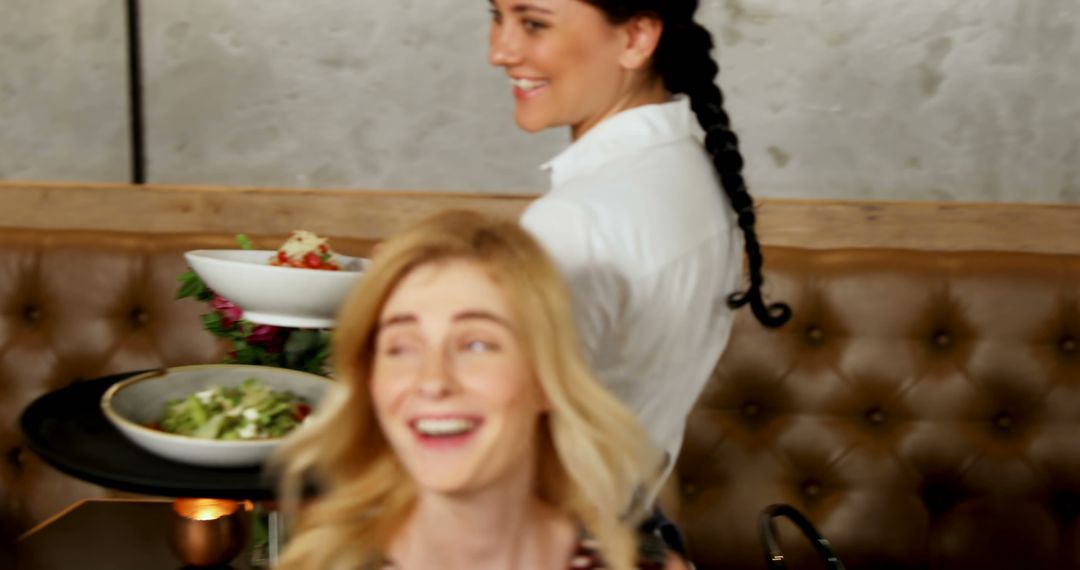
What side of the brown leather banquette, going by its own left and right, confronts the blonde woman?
front

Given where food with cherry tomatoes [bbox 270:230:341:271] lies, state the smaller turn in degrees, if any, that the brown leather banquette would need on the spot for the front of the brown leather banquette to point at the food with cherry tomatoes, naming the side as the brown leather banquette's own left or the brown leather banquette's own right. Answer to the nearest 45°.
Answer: approximately 45° to the brown leather banquette's own right

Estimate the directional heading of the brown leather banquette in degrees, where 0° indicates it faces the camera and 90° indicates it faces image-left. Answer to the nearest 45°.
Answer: approximately 0°

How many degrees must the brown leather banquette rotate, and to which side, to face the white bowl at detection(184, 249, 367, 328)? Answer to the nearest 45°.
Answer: approximately 45° to its right

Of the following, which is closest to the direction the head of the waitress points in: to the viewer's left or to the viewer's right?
to the viewer's left

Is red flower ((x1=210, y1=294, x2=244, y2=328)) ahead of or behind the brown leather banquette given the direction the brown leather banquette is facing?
ahead

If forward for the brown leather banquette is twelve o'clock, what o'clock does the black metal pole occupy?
The black metal pole is roughly at 3 o'clock from the brown leather banquette.

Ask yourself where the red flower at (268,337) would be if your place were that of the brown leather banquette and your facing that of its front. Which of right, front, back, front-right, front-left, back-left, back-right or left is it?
front-right

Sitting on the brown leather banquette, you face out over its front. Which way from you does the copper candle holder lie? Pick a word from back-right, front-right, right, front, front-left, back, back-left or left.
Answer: front-right
